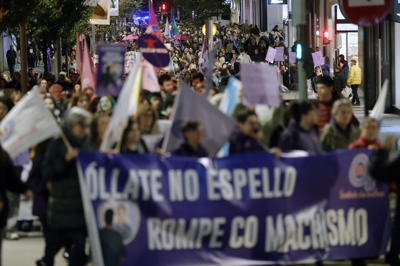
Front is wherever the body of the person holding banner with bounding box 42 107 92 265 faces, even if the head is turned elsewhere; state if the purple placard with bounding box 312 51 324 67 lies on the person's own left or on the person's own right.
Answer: on the person's own left

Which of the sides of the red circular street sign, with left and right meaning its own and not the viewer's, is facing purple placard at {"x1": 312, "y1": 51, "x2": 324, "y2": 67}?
back

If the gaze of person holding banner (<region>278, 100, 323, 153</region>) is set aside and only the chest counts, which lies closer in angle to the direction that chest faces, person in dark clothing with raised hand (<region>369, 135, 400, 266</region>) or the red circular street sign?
the person in dark clothing with raised hand

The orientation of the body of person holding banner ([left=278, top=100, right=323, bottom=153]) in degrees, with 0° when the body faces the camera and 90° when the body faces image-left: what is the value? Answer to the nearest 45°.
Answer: approximately 315°

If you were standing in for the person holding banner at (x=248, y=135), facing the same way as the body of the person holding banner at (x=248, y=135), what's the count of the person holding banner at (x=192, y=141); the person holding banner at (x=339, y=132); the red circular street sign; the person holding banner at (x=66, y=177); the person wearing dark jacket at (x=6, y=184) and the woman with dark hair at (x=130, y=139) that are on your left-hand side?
2

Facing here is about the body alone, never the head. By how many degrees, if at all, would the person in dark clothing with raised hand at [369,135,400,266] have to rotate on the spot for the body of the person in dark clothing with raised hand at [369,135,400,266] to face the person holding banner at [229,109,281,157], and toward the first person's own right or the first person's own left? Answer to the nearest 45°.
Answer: approximately 90° to the first person's own right

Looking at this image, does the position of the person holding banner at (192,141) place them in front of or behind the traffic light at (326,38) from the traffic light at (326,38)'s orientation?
in front

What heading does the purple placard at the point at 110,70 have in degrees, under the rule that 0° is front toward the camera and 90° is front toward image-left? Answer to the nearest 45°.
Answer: approximately 0°

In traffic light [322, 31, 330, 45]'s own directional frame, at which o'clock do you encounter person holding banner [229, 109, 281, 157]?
The person holding banner is roughly at 12 o'clock from the traffic light.

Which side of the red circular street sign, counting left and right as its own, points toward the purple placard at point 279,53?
back

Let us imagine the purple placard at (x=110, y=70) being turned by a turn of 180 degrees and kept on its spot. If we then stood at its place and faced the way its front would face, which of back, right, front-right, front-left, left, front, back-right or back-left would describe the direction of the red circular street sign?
right

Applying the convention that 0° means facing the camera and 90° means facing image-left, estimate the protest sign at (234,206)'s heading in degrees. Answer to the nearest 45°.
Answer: approximately 0°
